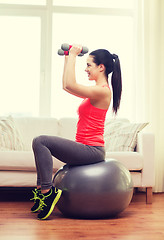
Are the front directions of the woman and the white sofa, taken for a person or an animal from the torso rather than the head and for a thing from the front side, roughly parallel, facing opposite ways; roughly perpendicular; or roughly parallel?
roughly perpendicular

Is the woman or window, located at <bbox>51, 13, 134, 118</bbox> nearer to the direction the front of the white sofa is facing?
the woman

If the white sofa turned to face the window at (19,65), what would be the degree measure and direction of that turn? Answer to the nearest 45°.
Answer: approximately 135° to its right

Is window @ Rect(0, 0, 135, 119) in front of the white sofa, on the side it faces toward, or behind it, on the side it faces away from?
behind

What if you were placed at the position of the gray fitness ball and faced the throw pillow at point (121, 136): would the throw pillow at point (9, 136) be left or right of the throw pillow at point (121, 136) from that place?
left

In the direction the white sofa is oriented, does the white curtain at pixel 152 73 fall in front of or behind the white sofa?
behind
